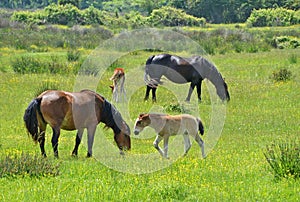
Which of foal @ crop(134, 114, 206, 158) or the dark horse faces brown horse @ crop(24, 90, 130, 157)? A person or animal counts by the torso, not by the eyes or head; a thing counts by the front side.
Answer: the foal

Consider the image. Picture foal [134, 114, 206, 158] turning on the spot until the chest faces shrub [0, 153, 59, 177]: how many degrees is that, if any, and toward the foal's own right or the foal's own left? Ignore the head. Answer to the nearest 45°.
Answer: approximately 45° to the foal's own left

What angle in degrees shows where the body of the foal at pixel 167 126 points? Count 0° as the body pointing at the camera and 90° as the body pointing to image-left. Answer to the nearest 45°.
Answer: approximately 90°

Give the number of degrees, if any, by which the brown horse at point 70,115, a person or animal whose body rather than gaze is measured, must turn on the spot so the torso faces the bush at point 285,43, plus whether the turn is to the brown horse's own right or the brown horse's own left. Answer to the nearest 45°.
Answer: approximately 45° to the brown horse's own left

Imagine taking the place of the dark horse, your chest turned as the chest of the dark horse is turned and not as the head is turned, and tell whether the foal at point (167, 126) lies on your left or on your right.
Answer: on your right

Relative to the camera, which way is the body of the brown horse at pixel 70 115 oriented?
to the viewer's right

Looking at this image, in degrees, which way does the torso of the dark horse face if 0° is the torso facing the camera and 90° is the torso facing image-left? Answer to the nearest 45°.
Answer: approximately 270°

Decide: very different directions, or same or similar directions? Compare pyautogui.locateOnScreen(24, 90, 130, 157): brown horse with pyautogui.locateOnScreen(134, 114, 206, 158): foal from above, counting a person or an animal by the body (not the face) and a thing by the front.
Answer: very different directions

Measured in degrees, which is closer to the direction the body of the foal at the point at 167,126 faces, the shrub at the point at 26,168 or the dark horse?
the shrub

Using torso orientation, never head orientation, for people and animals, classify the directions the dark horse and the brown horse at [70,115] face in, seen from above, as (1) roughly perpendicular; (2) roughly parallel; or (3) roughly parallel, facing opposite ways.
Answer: roughly parallel

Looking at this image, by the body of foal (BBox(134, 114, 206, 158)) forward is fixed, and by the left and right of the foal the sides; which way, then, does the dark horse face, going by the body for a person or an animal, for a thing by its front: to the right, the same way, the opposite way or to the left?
the opposite way

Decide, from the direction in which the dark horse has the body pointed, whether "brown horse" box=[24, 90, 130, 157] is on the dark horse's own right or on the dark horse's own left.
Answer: on the dark horse's own right
